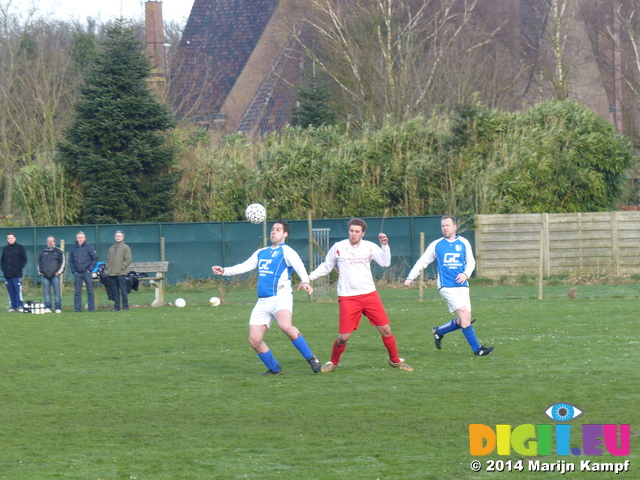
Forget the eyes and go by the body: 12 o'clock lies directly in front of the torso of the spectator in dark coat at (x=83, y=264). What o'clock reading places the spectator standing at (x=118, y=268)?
The spectator standing is roughly at 9 o'clock from the spectator in dark coat.

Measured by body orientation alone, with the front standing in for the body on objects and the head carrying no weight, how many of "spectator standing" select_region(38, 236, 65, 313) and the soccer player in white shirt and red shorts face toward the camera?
2

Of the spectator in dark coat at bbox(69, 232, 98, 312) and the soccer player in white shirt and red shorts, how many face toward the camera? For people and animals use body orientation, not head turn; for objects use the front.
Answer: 2

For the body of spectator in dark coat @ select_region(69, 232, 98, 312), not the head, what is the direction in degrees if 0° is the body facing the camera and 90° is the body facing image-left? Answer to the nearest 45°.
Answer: approximately 0°

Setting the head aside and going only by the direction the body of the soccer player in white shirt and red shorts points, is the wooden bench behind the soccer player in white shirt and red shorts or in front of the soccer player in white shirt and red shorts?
behind

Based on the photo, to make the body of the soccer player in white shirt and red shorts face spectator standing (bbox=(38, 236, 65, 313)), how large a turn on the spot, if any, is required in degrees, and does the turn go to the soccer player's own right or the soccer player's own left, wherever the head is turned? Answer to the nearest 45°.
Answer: approximately 135° to the soccer player's own right

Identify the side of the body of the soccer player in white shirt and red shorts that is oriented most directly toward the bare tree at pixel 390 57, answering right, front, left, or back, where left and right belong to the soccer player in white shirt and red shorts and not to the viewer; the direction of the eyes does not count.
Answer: back

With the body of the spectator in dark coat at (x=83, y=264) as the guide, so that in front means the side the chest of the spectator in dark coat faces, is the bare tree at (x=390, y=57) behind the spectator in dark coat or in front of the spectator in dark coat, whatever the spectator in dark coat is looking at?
behind

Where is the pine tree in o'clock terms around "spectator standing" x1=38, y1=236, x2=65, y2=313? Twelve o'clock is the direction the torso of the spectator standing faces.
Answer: The pine tree is roughly at 7 o'clock from the spectator standing.

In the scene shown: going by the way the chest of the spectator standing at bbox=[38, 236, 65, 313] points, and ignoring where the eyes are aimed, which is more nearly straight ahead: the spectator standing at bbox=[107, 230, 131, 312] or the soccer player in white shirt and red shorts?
the soccer player in white shirt and red shorts
